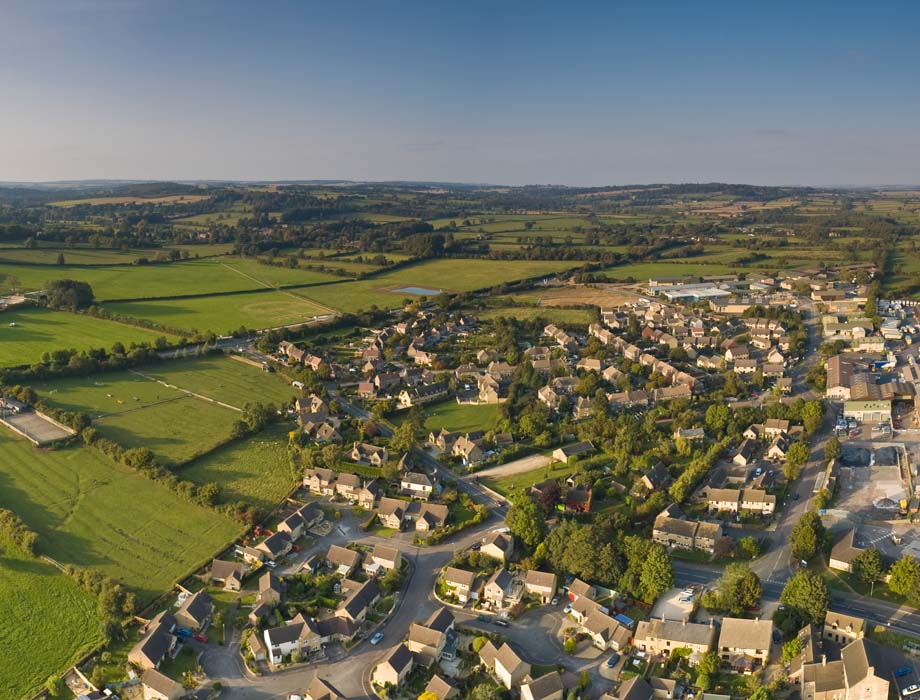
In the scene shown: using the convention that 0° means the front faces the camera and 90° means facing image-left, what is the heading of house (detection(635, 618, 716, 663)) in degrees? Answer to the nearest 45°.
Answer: approximately 0°

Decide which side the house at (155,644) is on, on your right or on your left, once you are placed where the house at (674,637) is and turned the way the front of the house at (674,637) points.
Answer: on your right

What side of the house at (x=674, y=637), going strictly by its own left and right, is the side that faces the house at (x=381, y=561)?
right

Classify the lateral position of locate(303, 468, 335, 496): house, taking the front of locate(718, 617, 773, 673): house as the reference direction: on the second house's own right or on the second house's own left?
on the second house's own right

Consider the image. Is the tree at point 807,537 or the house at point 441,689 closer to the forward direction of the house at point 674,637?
the house

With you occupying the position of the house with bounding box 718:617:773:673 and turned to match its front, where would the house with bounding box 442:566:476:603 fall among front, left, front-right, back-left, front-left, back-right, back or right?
right

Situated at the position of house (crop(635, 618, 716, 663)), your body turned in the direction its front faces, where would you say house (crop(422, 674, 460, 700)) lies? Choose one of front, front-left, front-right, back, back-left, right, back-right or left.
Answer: front-right

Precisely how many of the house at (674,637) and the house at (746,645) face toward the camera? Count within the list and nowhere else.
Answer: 2

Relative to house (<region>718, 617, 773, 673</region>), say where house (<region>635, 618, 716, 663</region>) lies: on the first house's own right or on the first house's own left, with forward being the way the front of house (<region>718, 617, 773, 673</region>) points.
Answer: on the first house's own right

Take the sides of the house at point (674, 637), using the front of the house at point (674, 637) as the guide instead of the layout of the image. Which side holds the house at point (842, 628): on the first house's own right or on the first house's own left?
on the first house's own left
